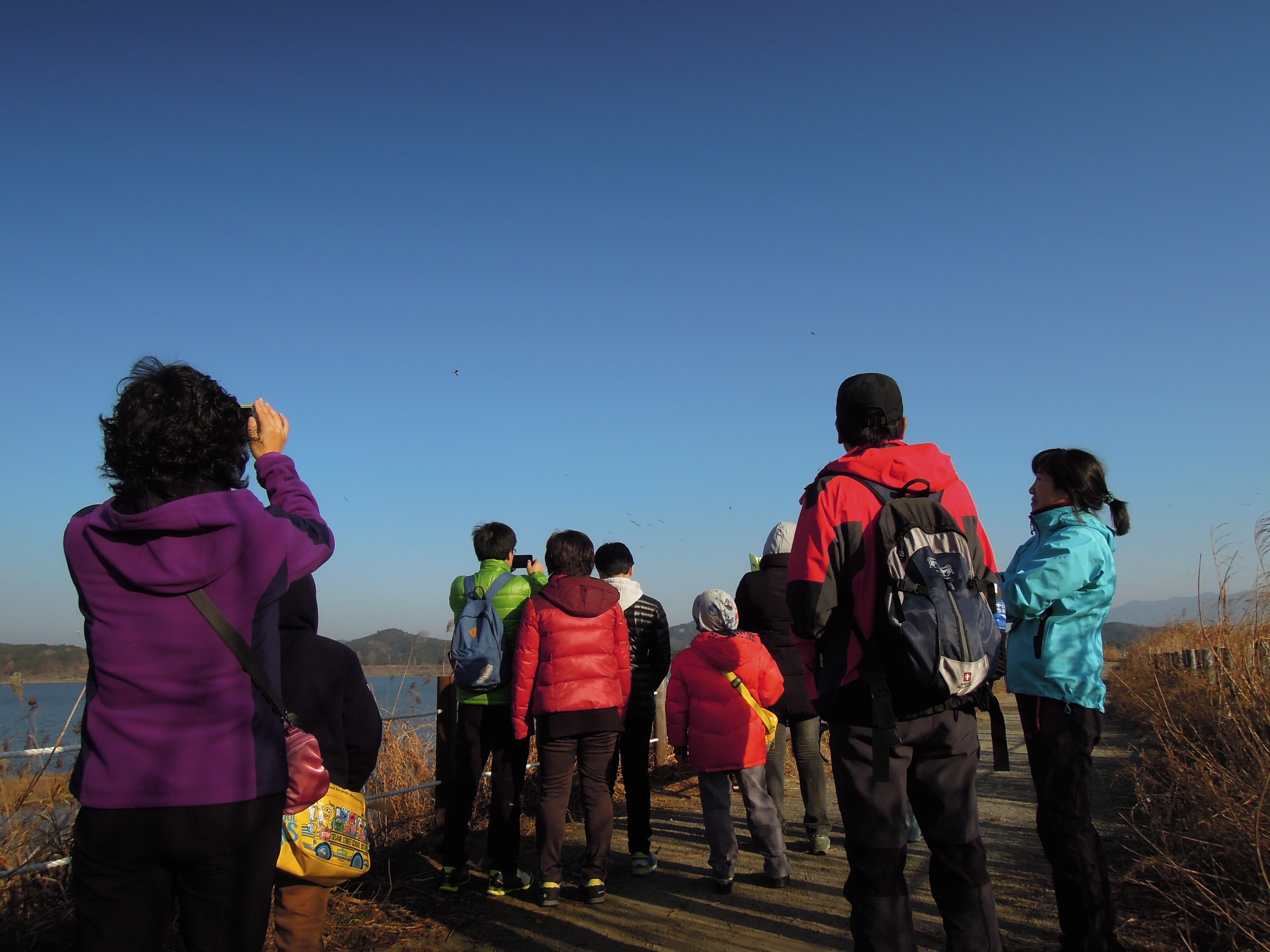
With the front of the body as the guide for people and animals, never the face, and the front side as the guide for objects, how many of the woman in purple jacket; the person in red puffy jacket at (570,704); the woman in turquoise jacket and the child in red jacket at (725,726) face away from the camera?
3

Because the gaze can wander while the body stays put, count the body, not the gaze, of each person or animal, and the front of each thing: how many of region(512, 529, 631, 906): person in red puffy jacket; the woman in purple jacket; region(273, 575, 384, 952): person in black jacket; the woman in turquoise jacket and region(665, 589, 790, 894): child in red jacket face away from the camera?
4

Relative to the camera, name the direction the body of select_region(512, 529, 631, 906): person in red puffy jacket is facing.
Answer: away from the camera

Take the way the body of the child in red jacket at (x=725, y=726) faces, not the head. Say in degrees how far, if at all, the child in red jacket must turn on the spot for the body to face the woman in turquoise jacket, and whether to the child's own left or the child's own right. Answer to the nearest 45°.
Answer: approximately 135° to the child's own right

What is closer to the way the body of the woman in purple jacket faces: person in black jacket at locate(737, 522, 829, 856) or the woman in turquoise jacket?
the person in black jacket

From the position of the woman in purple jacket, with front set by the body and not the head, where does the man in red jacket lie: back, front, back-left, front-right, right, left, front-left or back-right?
right

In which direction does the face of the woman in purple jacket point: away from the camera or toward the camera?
away from the camera

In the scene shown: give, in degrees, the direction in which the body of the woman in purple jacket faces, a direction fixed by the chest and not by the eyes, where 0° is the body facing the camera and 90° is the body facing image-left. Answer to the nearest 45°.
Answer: approximately 180°

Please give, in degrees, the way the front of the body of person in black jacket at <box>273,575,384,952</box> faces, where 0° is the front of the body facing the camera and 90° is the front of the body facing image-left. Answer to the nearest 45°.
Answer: approximately 180°

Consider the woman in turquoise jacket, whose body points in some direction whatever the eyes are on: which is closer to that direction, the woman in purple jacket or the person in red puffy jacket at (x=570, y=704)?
the person in red puffy jacket

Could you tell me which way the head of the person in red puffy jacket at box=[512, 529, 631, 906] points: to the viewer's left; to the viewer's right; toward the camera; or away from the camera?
away from the camera
